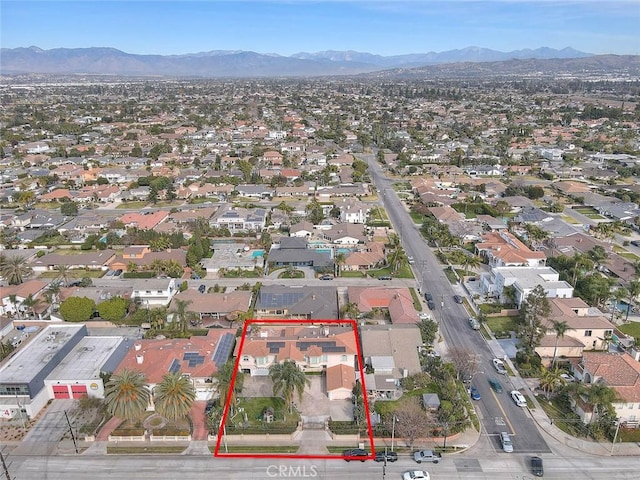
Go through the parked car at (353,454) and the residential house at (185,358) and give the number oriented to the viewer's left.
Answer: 1

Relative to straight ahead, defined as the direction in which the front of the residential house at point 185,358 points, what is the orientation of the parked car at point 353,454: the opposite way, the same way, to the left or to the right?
to the right

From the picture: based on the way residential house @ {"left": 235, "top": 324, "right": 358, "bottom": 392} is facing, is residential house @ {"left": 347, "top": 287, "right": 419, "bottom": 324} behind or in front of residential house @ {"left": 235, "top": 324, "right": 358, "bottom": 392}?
behind

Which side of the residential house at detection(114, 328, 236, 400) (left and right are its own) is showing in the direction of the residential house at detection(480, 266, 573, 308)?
left

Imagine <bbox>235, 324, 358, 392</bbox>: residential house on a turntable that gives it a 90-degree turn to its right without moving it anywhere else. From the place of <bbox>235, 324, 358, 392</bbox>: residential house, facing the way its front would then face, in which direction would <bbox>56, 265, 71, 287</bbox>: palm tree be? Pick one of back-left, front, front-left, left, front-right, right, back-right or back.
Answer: front-right

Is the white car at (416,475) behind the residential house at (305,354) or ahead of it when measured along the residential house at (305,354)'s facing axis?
ahead

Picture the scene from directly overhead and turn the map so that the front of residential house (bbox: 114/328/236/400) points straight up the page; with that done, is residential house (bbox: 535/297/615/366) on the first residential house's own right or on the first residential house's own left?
on the first residential house's own left

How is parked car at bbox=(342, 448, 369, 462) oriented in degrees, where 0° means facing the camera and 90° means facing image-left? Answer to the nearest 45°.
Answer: approximately 90°

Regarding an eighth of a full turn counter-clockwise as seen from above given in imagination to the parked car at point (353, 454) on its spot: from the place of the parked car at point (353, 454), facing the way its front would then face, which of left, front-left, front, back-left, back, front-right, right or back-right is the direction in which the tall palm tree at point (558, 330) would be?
back

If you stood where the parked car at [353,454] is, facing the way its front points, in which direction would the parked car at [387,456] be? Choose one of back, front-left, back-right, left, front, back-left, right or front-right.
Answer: back

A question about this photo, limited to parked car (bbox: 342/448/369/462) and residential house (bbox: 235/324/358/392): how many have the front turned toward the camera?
1

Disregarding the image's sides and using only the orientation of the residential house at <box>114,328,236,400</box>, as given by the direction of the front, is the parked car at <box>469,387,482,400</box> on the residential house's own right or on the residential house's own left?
on the residential house's own left

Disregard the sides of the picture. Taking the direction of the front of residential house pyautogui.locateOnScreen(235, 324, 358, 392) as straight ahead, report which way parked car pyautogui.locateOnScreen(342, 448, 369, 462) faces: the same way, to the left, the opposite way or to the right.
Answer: to the right

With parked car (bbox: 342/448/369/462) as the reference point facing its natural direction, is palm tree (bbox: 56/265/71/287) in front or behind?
in front

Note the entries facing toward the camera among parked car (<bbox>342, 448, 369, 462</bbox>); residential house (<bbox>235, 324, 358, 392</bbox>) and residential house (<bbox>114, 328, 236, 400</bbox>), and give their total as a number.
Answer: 2

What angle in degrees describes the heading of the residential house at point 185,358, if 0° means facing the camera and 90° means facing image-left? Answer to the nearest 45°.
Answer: approximately 0°
